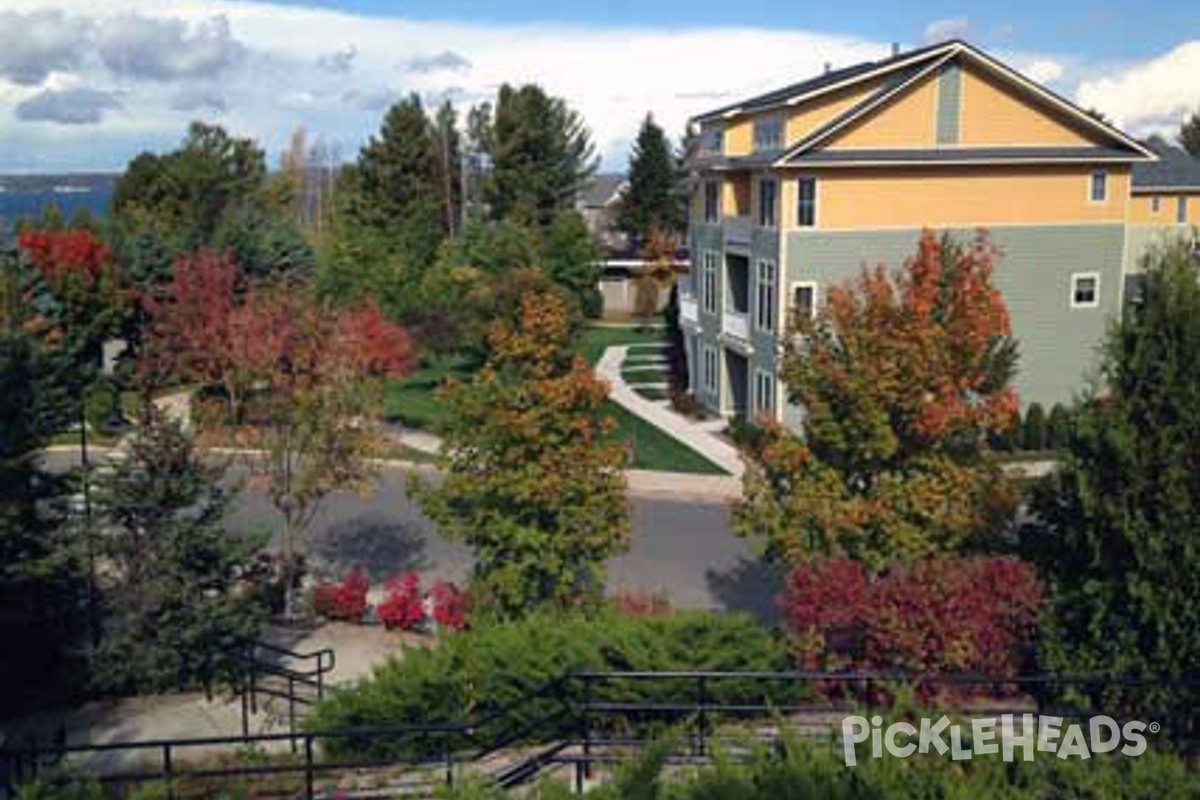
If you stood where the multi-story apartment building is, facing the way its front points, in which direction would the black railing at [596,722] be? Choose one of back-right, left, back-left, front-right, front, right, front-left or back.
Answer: left

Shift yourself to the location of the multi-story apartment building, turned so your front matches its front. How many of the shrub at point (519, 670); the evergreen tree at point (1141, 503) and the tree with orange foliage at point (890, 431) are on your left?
3

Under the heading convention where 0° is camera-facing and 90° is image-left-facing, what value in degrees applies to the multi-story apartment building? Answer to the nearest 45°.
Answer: approximately 90°

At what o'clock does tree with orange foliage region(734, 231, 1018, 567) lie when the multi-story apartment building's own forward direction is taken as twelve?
The tree with orange foliage is roughly at 9 o'clock from the multi-story apartment building.

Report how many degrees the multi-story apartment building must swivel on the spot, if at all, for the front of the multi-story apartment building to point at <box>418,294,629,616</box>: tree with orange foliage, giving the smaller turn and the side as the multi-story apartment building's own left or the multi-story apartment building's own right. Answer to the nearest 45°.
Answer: approximately 90° to the multi-story apartment building's own left

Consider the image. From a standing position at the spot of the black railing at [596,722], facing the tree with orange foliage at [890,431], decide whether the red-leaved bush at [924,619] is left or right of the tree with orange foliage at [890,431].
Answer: right

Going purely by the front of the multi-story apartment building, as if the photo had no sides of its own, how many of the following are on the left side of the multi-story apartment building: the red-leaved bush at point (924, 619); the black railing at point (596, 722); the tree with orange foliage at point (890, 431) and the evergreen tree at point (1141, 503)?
4
